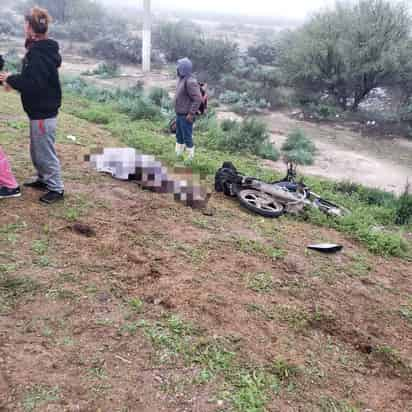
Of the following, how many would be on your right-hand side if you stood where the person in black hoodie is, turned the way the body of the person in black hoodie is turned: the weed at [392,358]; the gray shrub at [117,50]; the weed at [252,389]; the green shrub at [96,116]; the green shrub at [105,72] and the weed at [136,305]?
3

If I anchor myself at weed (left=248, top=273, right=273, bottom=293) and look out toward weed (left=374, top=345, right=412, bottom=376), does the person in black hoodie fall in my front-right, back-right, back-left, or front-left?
back-right

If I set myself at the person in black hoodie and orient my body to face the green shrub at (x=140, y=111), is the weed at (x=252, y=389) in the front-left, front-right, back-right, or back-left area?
back-right
